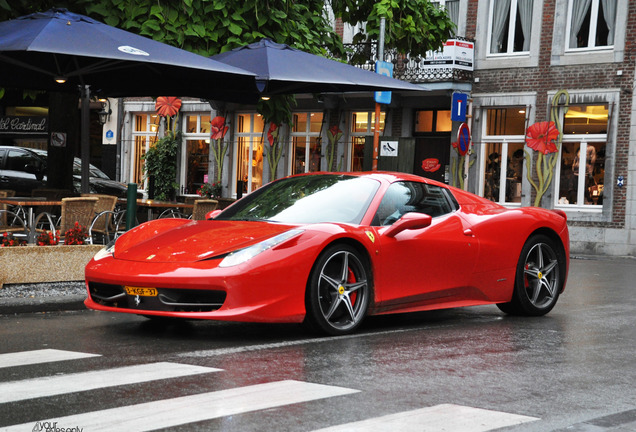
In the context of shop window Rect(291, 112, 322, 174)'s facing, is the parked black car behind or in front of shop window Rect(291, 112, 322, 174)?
in front

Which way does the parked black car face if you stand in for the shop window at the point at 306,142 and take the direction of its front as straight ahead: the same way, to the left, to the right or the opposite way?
to the left

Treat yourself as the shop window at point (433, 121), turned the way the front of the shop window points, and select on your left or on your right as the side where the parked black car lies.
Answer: on your right

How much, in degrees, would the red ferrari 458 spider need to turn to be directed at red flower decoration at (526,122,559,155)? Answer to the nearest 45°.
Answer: approximately 135° to its right

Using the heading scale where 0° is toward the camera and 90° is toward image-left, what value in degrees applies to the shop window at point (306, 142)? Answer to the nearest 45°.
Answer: approximately 0°

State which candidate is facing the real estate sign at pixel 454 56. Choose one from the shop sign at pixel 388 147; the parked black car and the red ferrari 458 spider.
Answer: the parked black car

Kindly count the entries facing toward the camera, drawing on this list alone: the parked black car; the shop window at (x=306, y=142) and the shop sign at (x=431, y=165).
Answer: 2

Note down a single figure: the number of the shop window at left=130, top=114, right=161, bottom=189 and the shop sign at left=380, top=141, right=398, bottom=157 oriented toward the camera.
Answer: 2

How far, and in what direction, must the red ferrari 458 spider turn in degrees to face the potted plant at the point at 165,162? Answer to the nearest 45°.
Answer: approximately 135° to its right

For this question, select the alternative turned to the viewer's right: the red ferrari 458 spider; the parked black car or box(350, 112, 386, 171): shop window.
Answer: the parked black car

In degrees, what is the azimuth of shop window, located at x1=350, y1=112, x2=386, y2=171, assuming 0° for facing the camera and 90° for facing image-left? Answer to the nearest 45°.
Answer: approximately 0°

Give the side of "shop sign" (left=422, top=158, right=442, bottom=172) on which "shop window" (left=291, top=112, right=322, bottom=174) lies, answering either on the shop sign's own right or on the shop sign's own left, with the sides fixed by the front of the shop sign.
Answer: on the shop sign's own right

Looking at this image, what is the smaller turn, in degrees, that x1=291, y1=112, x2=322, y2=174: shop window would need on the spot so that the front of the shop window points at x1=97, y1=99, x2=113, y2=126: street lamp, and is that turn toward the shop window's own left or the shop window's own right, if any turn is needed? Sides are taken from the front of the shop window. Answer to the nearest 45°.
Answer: approximately 135° to the shop window's own right
